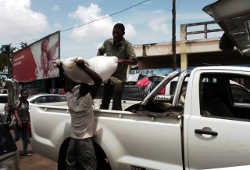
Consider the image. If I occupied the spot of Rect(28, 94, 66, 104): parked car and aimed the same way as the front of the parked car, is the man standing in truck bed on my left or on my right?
on my left

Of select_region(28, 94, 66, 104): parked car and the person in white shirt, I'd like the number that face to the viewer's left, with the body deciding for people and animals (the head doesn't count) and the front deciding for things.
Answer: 1

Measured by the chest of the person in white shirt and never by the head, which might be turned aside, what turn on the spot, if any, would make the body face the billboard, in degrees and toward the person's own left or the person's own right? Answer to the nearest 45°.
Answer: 0° — they already face it

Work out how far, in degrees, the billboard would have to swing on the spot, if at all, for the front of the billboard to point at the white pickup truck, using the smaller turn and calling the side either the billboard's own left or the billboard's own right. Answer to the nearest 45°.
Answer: approximately 45° to the billboard's own left

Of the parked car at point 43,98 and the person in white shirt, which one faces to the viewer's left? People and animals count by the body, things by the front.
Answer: the parked car

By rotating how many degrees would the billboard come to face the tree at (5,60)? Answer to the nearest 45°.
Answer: approximately 135° to its right

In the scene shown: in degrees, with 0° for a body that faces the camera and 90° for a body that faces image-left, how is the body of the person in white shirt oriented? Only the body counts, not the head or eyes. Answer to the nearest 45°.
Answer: approximately 180°

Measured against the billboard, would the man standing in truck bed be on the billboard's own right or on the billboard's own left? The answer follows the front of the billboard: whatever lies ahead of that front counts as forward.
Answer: on the billboard's own left

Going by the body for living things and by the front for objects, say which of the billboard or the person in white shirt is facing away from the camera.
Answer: the person in white shirt

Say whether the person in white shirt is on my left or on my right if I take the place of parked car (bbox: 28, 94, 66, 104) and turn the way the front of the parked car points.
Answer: on my left

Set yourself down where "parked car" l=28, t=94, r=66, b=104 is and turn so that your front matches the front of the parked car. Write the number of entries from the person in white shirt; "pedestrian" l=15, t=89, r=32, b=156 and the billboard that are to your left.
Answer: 2

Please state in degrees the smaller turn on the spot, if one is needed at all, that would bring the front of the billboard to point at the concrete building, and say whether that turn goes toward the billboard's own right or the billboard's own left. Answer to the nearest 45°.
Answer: approximately 90° to the billboard's own left

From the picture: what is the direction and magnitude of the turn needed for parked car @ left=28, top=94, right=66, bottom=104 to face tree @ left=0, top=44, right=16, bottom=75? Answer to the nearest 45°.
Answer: approximately 90° to its right

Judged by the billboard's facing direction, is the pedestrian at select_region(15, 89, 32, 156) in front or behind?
in front

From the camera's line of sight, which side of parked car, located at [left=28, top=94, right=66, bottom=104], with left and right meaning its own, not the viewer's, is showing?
left
